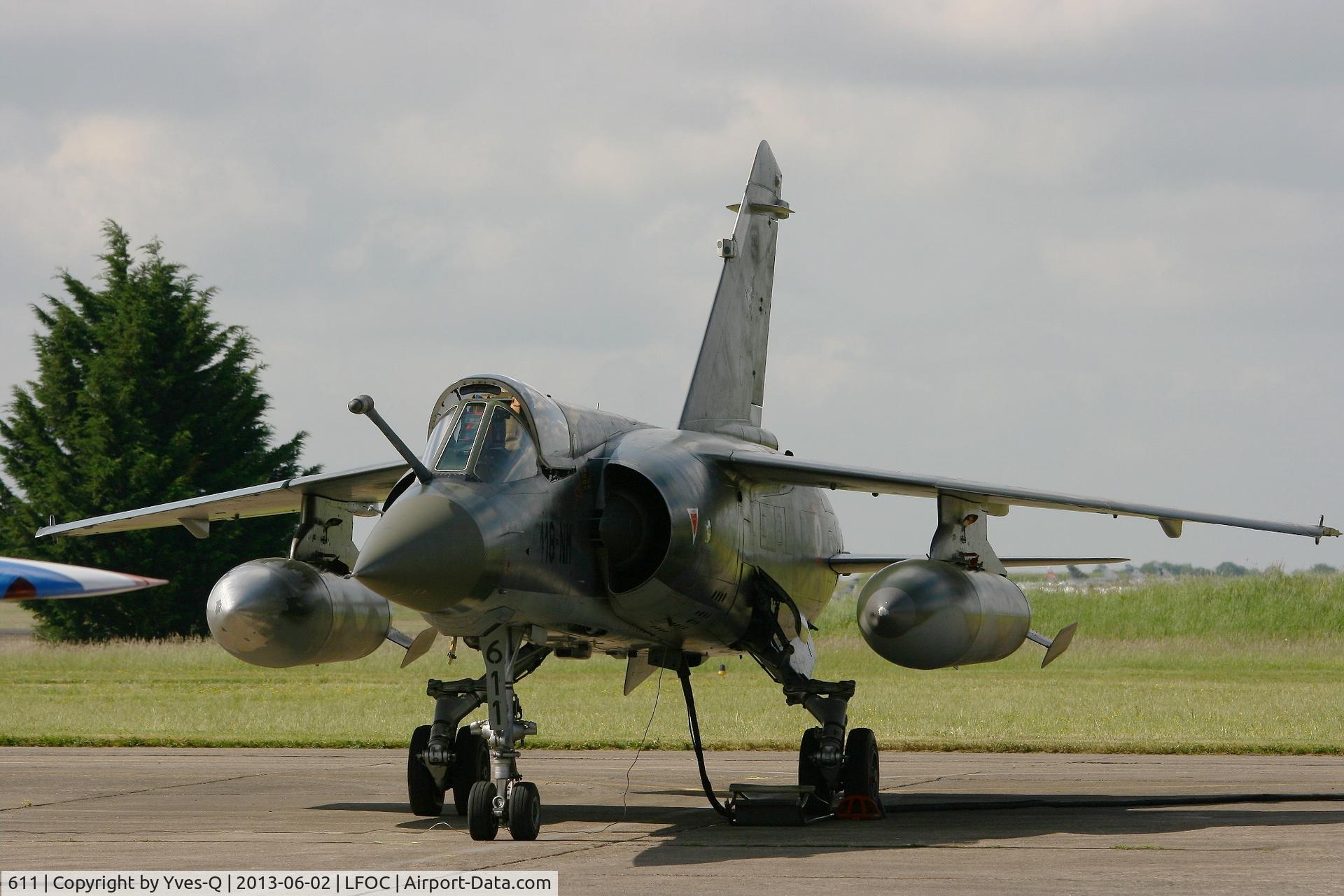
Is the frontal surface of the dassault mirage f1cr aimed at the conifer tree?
no

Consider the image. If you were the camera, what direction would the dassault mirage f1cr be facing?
facing the viewer and to the left of the viewer

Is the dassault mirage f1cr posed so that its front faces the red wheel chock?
no

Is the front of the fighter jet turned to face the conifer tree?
no

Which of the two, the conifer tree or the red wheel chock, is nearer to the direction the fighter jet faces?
the red wheel chock

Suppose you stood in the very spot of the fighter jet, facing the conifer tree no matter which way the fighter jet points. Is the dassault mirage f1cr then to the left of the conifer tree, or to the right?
right

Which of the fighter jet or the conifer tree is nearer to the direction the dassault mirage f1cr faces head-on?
the fighter jet

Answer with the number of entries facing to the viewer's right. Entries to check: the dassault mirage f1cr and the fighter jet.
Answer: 1

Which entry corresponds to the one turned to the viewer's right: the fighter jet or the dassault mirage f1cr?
the fighter jet
